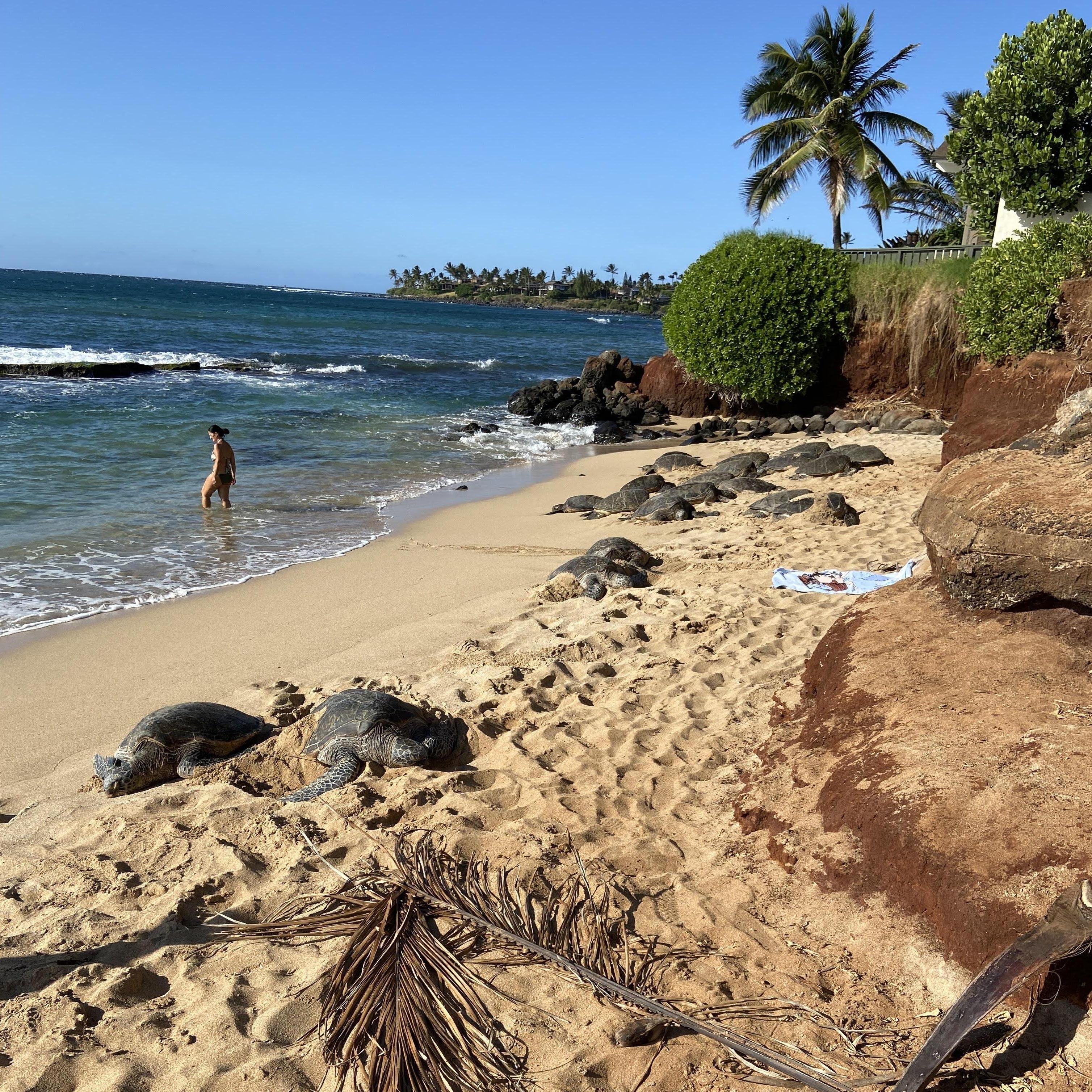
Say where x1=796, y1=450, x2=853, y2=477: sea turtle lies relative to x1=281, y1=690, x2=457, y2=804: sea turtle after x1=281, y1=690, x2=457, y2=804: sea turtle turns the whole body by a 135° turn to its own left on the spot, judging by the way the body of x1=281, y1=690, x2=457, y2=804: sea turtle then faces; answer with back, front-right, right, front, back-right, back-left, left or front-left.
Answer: front-right

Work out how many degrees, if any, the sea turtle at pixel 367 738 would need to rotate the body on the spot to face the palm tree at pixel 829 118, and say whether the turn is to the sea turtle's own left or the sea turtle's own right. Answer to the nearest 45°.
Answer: approximately 90° to the sea turtle's own left

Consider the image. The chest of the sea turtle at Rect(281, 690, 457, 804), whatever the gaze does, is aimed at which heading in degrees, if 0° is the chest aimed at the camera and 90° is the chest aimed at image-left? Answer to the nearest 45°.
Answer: approximately 315°

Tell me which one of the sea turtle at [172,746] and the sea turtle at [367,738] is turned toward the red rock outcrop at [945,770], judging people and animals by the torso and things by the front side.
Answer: the sea turtle at [367,738]

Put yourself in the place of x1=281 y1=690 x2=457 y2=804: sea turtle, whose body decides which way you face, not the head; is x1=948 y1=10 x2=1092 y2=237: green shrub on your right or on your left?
on your left

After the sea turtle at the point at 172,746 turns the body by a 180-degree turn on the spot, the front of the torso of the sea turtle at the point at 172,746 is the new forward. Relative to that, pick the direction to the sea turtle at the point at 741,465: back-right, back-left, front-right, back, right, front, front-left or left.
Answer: front

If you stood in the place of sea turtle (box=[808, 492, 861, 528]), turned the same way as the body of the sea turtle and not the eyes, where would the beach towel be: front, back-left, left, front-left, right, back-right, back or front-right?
front-right

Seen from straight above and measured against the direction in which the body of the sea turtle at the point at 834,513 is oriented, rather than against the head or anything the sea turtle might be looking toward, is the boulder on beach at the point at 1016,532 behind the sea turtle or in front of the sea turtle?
in front

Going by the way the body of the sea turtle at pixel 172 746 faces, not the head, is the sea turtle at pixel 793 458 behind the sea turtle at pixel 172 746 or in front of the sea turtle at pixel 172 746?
behind
